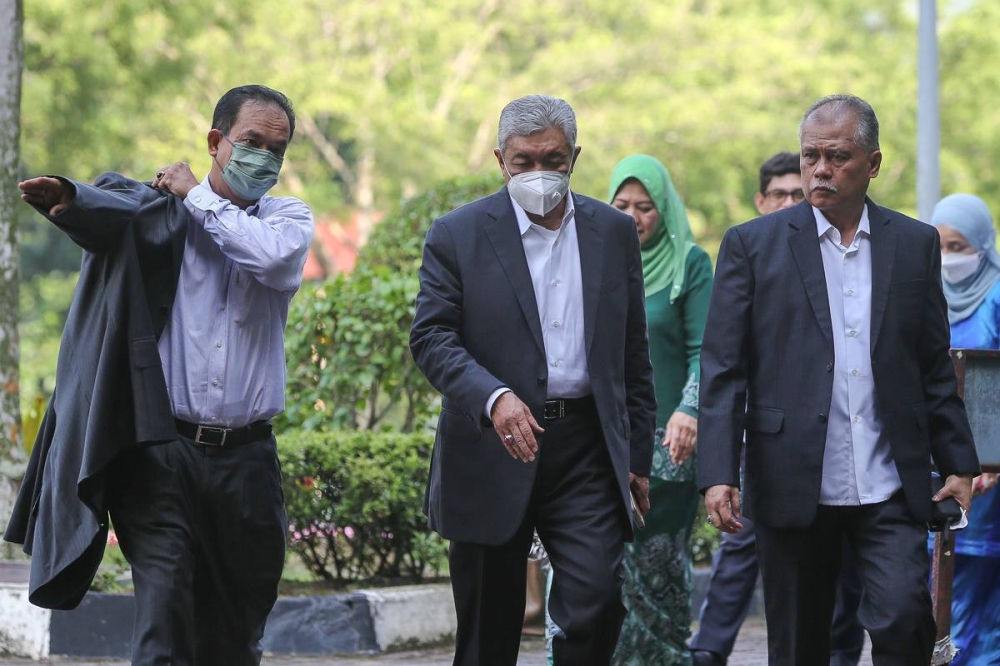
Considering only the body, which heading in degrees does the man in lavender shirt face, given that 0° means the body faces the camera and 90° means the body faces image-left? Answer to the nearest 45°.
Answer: approximately 0°

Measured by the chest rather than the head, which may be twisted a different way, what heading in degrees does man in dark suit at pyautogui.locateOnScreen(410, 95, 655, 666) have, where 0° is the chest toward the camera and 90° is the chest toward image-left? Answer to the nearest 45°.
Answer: approximately 0°

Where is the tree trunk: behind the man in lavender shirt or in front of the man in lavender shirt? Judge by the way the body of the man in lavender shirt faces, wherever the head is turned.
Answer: behind

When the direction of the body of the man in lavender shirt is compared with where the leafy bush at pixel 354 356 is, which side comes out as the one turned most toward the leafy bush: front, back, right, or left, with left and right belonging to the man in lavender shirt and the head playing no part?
back

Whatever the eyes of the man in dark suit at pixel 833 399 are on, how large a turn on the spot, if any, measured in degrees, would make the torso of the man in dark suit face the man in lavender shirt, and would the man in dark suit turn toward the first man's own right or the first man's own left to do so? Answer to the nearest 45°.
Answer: approximately 90° to the first man's own right

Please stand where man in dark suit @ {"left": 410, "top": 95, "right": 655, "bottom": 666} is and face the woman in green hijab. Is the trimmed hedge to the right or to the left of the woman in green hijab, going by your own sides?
left
